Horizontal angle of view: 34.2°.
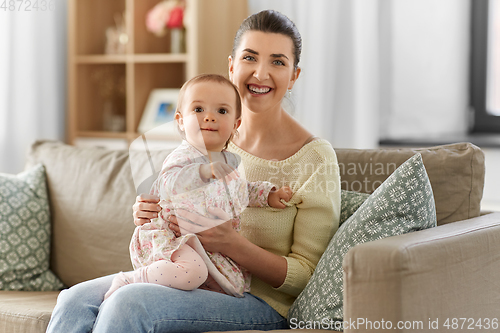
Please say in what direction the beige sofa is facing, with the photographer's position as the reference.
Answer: facing the viewer and to the left of the viewer

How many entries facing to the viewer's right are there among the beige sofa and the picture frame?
0

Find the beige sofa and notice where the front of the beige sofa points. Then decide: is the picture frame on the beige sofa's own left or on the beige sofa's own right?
on the beige sofa's own right

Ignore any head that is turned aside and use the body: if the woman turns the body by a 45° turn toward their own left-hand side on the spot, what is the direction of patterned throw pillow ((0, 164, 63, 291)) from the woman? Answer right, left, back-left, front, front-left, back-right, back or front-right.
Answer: back-right

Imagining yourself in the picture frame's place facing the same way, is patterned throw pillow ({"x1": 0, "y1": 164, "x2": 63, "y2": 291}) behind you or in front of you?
in front

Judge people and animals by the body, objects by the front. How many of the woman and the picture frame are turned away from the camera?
0

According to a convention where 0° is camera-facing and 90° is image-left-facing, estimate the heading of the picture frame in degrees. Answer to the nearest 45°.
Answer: approximately 0°

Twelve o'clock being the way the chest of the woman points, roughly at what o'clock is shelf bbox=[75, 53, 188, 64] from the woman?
The shelf is roughly at 4 o'clock from the woman.

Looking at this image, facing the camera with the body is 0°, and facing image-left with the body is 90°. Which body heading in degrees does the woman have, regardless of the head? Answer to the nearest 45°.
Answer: approximately 45°
